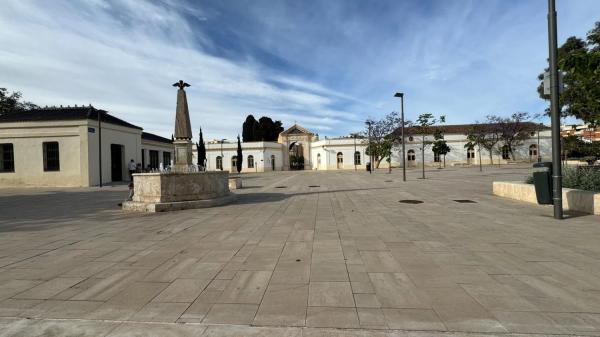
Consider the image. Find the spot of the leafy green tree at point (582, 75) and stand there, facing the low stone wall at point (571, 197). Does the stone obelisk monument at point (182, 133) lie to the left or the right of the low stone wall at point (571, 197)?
right

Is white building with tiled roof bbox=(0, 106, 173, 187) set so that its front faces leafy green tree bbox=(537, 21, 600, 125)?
yes

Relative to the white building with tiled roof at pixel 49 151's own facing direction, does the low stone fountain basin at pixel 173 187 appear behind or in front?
in front

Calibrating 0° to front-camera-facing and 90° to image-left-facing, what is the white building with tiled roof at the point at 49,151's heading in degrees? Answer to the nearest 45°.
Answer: approximately 315°

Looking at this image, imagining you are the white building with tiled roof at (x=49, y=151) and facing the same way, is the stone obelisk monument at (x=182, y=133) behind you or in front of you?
in front

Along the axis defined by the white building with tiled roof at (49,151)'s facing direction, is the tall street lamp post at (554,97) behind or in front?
in front
